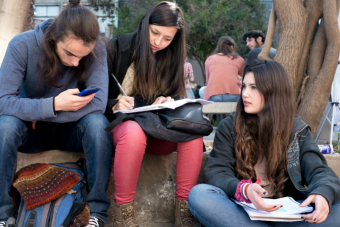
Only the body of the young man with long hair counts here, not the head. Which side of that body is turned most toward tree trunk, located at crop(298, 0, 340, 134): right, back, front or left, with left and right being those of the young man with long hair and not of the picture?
left

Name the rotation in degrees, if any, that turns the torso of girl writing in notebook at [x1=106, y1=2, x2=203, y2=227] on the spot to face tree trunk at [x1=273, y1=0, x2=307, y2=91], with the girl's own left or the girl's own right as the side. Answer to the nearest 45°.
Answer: approximately 135° to the girl's own left

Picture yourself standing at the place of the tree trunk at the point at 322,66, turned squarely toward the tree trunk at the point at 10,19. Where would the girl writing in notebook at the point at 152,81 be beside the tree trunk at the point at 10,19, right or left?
left

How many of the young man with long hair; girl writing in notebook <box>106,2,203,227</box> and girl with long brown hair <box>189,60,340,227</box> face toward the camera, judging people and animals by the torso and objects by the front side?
3

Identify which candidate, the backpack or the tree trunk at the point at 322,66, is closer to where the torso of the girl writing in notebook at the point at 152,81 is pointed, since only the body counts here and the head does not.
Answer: the backpack

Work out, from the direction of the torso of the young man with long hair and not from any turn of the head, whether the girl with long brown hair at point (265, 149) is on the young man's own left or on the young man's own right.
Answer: on the young man's own left

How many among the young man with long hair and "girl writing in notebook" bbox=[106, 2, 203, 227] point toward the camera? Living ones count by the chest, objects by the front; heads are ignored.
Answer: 2

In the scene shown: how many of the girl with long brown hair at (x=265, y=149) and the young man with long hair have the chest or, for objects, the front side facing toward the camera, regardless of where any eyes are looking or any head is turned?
2

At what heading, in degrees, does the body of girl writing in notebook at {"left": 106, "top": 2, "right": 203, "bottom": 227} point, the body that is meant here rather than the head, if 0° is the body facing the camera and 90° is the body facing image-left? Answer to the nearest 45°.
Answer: approximately 0°
